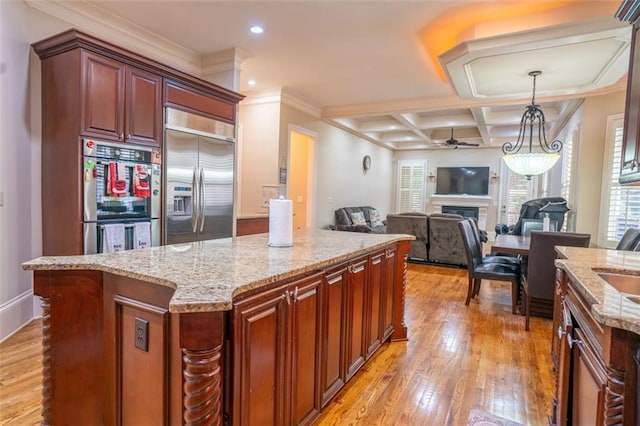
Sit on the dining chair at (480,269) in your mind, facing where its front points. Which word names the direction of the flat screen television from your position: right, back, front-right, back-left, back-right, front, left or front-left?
left

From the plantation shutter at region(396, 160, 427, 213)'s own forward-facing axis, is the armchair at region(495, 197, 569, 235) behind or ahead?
ahead

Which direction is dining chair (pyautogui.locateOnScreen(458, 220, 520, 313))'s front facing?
to the viewer's right

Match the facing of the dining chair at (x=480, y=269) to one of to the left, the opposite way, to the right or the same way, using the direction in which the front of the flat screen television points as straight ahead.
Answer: to the left

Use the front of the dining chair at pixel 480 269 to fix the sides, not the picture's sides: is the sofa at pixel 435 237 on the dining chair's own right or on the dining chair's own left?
on the dining chair's own left

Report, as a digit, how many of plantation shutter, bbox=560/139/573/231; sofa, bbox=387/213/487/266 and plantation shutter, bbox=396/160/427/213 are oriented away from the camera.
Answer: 1

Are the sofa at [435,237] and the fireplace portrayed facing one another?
yes

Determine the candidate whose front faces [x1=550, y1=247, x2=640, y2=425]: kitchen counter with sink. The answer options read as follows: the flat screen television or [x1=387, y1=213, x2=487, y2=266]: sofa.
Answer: the flat screen television

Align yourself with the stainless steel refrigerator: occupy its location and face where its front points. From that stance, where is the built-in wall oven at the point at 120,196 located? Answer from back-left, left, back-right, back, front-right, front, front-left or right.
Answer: right

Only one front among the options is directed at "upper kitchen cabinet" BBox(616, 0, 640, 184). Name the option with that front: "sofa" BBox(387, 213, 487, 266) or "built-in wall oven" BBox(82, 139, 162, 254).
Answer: the built-in wall oven

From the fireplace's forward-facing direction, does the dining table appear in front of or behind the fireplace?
in front

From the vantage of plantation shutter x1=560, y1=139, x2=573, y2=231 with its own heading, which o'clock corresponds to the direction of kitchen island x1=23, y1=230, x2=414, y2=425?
The kitchen island is roughly at 11 o'clock from the plantation shutter.

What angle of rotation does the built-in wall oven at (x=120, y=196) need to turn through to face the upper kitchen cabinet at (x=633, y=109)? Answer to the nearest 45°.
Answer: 0° — it already faces it

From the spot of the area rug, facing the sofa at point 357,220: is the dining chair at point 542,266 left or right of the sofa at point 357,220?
right

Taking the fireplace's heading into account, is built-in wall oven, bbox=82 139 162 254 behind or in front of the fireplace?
in front

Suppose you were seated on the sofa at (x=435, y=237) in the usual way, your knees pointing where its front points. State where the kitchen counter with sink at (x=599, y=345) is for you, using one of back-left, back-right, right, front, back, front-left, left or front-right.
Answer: back

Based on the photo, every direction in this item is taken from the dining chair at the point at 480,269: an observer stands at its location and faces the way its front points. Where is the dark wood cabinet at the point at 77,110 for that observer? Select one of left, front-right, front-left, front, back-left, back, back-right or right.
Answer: back-right

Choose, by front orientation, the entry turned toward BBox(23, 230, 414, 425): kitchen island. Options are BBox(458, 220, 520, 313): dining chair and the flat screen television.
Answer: the flat screen television

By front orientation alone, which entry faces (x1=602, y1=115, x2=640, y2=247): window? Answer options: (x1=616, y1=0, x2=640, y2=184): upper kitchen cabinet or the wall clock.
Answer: the wall clock
